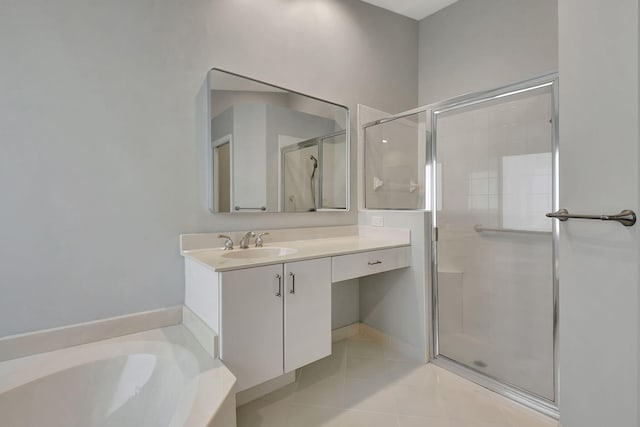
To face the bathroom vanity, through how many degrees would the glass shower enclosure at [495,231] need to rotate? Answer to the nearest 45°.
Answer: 0° — it already faces it

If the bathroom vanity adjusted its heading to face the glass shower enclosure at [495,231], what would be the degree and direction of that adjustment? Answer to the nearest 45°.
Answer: approximately 45° to its left

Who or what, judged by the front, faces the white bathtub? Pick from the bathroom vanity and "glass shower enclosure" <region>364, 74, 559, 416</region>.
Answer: the glass shower enclosure

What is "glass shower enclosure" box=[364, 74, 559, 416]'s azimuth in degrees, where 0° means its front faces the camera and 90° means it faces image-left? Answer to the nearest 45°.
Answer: approximately 45°

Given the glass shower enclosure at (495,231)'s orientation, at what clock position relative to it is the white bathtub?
The white bathtub is roughly at 12 o'clock from the glass shower enclosure.

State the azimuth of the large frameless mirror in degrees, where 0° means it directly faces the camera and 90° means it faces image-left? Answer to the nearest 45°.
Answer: approximately 315°

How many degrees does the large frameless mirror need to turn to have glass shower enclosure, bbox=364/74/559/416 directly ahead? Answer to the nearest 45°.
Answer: approximately 45° to its left

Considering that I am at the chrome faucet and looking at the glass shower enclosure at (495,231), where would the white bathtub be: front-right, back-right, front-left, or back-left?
back-right
